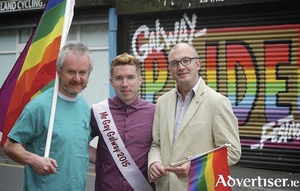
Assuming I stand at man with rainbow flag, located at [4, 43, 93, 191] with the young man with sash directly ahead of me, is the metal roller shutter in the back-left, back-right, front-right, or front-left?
front-left

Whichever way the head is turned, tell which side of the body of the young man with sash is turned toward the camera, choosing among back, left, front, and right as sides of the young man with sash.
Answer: front

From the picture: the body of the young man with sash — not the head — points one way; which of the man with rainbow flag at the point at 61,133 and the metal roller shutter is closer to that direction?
the man with rainbow flag

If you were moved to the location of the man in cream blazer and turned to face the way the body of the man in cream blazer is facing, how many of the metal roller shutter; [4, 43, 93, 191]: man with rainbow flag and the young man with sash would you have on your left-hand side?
0

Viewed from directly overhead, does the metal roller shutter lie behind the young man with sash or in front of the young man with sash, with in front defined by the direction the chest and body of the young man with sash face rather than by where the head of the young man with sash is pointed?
behind

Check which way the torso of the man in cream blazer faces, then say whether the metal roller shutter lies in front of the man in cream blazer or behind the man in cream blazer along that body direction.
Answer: behind

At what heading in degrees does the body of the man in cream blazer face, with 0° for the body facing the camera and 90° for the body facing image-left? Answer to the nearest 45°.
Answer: approximately 45°

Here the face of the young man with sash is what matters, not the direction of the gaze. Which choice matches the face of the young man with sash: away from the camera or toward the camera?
toward the camera

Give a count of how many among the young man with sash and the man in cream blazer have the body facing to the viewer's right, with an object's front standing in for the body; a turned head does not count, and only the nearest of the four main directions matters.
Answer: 0

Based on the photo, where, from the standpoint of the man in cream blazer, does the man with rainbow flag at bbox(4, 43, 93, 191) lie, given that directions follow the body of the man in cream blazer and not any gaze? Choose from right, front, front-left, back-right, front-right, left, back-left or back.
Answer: front-right

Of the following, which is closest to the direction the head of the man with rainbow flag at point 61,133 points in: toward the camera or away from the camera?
toward the camera
